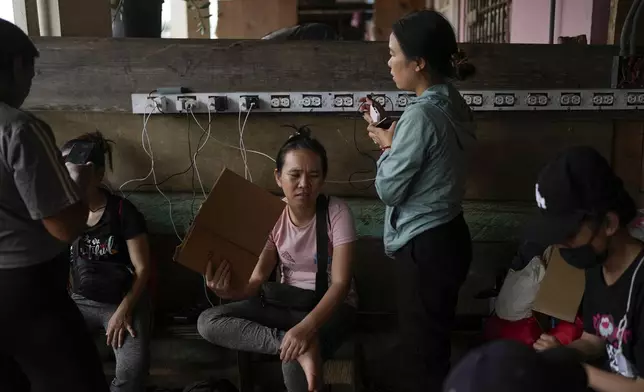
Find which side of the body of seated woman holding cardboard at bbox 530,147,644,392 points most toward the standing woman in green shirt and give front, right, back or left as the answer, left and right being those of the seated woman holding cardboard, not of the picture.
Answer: right

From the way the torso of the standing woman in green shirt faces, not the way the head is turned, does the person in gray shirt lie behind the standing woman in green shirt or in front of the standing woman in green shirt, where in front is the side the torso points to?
in front

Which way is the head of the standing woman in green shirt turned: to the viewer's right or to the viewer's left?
to the viewer's left

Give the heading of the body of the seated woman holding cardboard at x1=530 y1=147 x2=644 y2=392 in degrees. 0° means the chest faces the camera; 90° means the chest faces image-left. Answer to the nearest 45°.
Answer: approximately 45°

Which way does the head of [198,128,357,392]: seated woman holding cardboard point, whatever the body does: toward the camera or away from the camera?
toward the camera

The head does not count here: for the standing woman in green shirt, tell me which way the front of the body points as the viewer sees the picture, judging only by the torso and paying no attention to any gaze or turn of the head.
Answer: to the viewer's left

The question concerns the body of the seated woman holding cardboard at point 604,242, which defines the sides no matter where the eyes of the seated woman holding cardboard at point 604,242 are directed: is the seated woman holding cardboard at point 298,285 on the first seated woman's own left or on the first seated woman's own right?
on the first seated woman's own right

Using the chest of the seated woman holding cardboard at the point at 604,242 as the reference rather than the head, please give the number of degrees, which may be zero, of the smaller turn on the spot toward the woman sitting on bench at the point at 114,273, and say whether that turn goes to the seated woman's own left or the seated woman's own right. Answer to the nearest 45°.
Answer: approximately 45° to the seated woman's own right

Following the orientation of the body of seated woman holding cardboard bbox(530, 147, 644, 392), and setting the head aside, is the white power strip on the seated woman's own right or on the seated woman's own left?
on the seated woman's own right

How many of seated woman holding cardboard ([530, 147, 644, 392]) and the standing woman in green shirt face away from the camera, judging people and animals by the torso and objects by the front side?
0

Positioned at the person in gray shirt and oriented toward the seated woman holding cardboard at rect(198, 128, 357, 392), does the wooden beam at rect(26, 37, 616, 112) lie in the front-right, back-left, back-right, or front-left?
front-left
